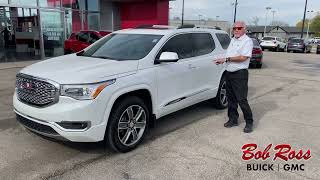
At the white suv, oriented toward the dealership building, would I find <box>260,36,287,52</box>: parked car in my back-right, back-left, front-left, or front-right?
front-right

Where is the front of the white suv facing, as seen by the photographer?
facing the viewer and to the left of the viewer

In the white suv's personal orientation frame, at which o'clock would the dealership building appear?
The dealership building is roughly at 4 o'clock from the white suv.

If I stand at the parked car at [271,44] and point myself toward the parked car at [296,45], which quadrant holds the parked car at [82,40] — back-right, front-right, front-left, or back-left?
back-right

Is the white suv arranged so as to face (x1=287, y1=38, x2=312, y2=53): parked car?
no

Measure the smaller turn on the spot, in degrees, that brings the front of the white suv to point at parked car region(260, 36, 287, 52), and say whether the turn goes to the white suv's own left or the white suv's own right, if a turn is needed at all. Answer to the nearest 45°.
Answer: approximately 180°

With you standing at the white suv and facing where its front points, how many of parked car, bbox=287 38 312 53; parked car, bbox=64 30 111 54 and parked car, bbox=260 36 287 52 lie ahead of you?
0

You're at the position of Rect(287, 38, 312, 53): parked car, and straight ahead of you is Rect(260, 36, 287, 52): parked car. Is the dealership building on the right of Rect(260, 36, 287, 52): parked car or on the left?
left

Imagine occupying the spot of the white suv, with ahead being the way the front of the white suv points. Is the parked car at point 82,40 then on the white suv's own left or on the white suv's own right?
on the white suv's own right
